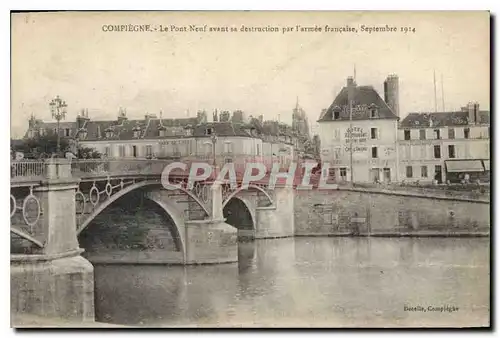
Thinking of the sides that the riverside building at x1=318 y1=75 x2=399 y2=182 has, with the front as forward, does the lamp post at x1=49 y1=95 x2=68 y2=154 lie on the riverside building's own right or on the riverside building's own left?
on the riverside building's own right

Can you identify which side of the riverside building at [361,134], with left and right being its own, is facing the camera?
front

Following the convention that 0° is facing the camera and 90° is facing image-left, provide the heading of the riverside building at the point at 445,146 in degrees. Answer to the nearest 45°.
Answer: approximately 0°

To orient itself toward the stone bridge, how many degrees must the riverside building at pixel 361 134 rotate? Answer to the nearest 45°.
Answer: approximately 90° to its right

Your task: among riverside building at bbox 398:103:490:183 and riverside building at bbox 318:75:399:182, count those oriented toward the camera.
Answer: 2

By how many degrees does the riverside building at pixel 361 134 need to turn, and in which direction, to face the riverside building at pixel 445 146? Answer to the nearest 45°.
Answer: approximately 90° to its left

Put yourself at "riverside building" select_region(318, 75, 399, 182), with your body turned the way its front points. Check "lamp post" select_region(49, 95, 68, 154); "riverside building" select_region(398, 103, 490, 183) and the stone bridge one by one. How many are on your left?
1

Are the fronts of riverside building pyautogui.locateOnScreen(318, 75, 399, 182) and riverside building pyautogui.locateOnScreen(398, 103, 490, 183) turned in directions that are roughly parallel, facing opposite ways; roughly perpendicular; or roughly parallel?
roughly parallel
